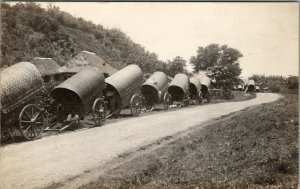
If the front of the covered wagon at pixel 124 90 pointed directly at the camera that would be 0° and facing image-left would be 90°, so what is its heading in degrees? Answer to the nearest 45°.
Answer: approximately 45°

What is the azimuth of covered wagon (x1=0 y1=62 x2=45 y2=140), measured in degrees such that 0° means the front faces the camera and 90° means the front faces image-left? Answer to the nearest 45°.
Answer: approximately 45°

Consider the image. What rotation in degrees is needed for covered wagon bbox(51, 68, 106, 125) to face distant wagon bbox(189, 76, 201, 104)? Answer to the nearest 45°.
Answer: approximately 180°

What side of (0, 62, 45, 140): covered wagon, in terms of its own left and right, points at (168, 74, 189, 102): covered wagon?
back

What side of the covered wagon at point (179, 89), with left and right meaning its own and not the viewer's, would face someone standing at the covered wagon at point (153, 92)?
front

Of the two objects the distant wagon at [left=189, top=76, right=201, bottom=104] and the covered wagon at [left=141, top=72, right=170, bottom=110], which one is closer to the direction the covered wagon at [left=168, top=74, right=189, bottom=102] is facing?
the covered wagon

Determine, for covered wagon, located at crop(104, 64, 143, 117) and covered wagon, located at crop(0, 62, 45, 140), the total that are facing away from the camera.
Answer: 0

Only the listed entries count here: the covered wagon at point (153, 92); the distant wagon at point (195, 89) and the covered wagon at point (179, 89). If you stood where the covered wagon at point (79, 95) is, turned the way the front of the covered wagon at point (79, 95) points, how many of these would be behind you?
3

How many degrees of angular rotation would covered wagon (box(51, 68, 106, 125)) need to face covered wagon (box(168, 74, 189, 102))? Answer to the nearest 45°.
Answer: approximately 180°

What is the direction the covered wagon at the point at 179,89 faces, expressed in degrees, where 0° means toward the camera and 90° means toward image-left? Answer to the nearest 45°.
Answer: approximately 45°

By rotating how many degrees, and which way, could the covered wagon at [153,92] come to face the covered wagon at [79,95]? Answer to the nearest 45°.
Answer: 0° — it already faces it

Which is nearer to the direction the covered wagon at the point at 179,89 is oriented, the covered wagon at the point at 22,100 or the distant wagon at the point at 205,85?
the covered wagon
